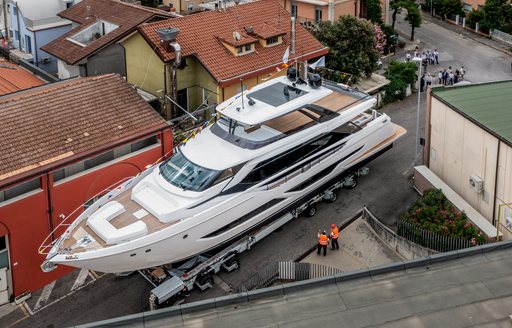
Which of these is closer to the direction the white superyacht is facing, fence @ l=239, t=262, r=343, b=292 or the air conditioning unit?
the fence

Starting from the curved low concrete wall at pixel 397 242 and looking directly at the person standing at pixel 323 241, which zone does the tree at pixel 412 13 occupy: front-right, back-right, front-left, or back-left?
back-right

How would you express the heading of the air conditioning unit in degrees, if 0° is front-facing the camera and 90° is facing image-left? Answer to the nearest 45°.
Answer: approximately 45°

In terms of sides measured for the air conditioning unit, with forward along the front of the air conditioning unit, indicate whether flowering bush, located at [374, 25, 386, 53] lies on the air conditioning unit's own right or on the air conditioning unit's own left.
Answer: on the air conditioning unit's own right

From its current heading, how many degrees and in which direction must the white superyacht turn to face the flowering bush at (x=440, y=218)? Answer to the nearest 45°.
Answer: approximately 135° to its left

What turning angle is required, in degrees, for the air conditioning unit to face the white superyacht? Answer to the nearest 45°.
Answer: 0° — it already faces it

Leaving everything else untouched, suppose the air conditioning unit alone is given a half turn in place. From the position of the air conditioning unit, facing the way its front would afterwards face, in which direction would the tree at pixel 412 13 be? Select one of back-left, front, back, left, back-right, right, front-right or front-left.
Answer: front-left

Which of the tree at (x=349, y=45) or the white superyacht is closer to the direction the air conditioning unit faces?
the white superyacht

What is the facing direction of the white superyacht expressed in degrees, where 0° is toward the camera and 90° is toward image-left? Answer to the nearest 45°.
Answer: approximately 45°
